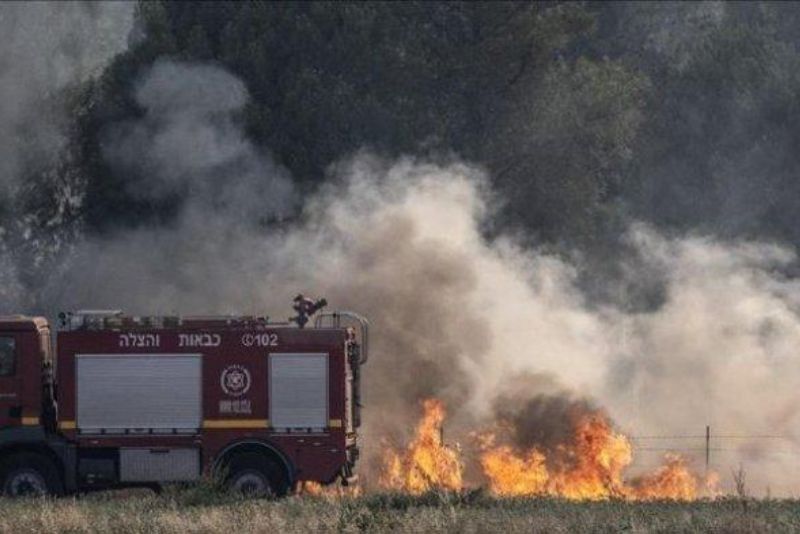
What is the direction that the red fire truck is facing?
to the viewer's left
